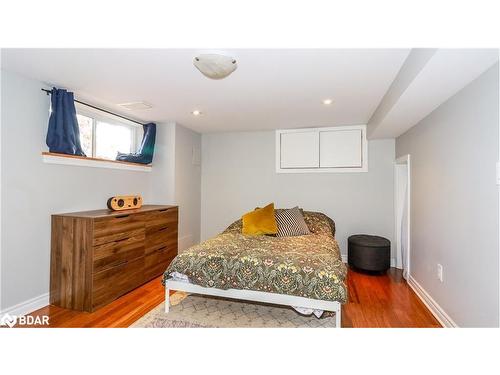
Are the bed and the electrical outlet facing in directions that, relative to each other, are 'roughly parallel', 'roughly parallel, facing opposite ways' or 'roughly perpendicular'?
roughly perpendicular

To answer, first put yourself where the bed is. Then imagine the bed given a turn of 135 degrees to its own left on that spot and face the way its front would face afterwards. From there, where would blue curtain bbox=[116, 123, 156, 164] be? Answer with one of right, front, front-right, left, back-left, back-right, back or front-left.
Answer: left

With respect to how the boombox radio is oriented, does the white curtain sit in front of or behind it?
in front

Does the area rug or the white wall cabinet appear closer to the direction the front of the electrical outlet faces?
the area rug

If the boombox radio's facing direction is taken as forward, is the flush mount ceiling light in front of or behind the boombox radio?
in front

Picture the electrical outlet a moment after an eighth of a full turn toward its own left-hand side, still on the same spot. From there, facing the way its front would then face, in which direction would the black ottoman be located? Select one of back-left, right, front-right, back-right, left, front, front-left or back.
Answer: back-right

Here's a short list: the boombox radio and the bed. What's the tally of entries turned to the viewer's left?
0

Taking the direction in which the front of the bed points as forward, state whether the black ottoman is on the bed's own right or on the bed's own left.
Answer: on the bed's own left

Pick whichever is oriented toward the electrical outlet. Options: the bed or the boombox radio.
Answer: the boombox radio

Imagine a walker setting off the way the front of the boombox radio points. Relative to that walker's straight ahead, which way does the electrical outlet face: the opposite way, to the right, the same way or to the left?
the opposite way

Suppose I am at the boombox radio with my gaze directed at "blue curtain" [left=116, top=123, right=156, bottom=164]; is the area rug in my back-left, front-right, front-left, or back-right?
back-right

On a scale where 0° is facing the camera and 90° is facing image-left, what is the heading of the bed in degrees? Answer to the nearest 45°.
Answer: approximately 0°

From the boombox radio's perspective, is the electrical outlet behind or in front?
in front
